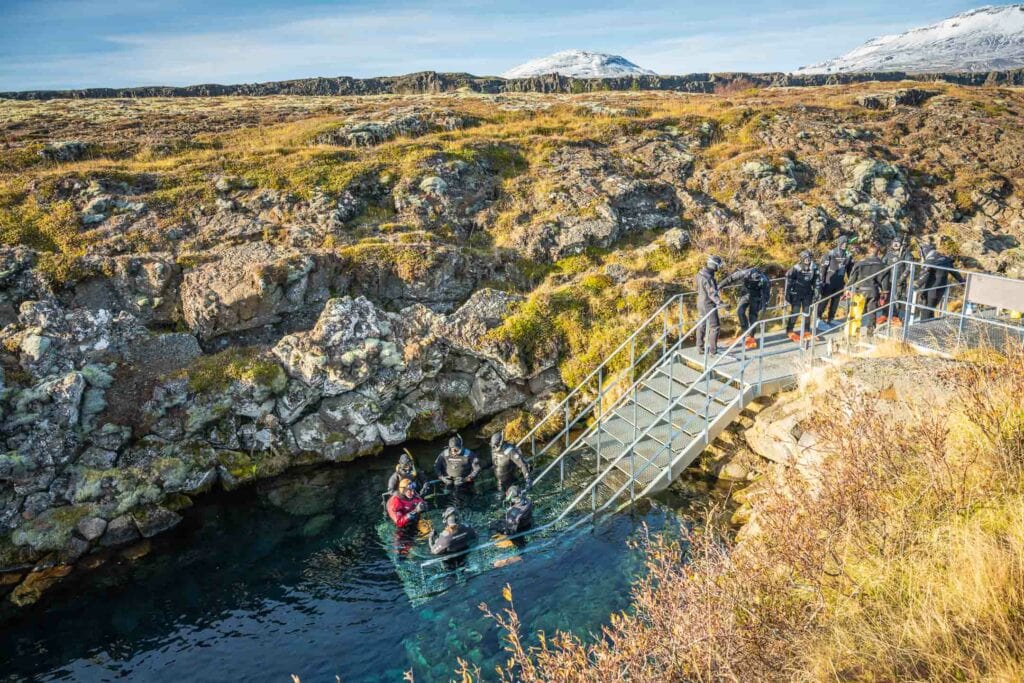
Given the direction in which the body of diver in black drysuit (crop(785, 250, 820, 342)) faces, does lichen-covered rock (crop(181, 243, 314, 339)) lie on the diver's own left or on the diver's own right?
on the diver's own right

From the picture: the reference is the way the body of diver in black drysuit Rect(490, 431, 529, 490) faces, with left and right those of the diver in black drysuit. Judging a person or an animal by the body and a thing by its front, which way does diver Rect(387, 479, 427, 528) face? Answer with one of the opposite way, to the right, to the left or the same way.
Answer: to the left

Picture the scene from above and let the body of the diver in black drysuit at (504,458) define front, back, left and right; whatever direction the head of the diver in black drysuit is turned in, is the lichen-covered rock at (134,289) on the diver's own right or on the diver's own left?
on the diver's own right

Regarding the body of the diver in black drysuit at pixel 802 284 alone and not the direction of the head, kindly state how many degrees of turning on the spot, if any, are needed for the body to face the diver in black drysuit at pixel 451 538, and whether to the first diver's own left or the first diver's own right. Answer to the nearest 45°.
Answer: approximately 45° to the first diver's own right

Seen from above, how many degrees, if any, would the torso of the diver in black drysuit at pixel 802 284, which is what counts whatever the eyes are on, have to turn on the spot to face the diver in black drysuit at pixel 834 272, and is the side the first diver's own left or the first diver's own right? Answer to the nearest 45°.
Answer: approximately 135° to the first diver's own left

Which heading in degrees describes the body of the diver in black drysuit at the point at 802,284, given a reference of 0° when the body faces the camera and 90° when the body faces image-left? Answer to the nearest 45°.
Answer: approximately 0°

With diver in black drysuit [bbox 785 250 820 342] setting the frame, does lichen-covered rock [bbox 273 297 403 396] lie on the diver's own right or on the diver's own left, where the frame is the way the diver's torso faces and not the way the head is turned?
on the diver's own right
